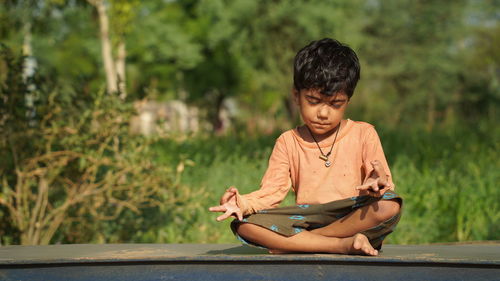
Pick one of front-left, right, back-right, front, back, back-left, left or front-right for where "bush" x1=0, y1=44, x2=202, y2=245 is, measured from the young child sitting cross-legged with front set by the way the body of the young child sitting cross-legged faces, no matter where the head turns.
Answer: back-right

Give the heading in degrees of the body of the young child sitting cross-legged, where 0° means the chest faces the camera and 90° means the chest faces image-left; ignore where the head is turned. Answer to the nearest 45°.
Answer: approximately 0°
